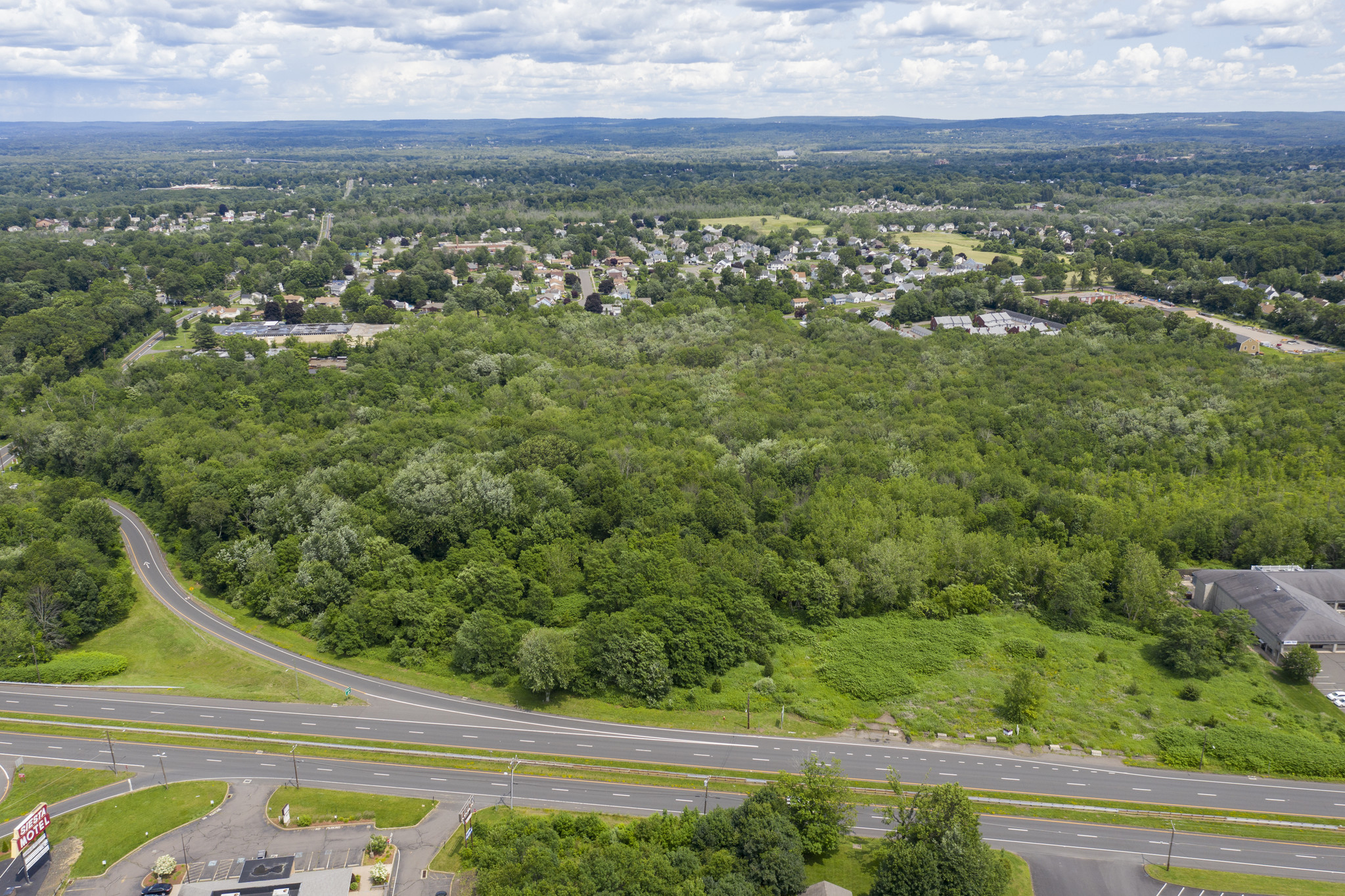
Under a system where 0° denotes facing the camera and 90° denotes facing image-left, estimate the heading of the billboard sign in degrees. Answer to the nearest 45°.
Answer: approximately 315°
